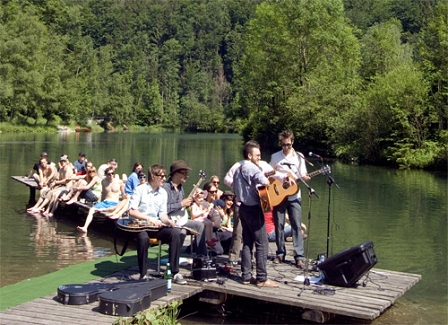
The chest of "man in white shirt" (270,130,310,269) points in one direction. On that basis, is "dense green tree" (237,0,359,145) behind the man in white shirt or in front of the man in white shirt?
behind

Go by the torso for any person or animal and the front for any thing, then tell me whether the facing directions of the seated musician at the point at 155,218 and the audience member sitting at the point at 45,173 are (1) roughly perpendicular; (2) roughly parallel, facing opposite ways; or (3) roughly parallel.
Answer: roughly perpendicular

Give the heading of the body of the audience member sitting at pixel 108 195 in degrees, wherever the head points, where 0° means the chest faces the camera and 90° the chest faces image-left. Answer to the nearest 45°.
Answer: approximately 45°

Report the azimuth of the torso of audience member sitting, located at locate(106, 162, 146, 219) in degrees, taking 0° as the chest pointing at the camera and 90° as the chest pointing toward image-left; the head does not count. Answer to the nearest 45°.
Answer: approximately 45°

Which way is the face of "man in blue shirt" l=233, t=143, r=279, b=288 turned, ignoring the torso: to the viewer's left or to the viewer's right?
to the viewer's right
